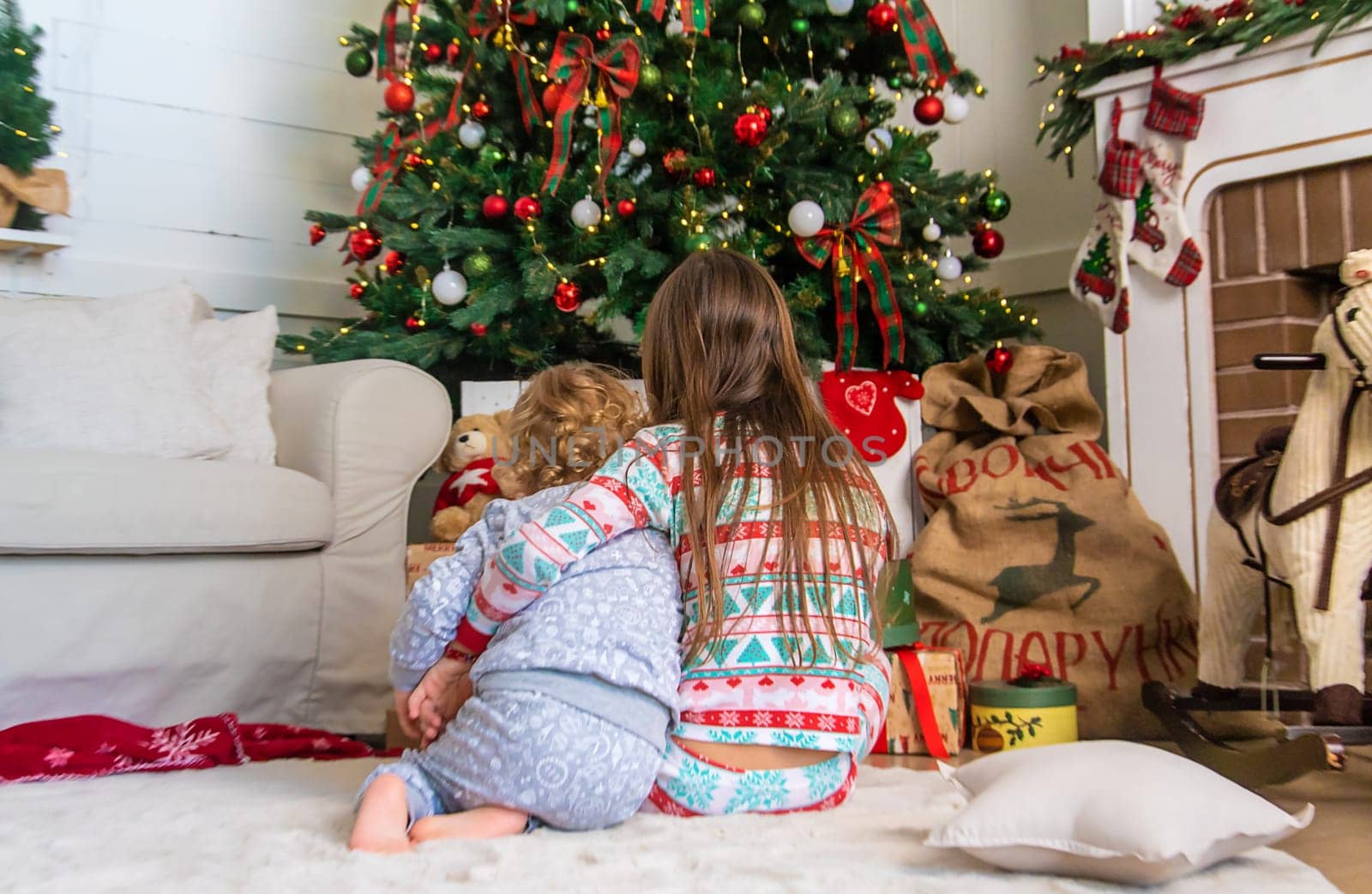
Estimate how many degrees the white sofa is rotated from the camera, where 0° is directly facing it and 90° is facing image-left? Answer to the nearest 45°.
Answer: approximately 0°

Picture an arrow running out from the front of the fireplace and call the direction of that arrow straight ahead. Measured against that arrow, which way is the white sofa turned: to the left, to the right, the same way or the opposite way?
to the left

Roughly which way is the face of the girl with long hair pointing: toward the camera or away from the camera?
away from the camera

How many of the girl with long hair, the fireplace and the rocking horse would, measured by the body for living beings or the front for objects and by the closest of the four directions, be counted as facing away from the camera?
1

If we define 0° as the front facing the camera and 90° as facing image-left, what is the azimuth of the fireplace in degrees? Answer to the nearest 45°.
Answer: approximately 45°

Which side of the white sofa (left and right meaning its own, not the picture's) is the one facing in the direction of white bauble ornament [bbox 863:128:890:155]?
left

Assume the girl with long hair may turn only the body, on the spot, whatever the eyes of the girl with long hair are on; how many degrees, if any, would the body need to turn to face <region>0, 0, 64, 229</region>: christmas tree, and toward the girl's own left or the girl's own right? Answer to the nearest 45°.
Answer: approximately 45° to the girl's own left

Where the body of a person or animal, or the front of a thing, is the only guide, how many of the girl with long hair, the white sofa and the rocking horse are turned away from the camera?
1

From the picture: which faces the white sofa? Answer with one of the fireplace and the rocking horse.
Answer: the fireplace

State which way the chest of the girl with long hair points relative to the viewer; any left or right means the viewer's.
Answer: facing away from the viewer

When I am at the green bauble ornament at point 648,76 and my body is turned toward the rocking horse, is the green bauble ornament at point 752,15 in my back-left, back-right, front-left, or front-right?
front-left

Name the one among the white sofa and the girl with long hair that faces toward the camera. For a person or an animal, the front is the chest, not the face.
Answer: the white sofa

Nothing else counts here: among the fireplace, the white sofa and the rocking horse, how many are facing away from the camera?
0

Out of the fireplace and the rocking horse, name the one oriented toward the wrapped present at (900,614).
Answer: the fireplace

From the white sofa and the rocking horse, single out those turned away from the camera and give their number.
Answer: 0

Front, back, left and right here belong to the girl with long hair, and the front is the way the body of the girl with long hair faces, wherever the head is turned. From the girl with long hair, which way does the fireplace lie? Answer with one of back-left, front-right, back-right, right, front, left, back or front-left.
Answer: front-right

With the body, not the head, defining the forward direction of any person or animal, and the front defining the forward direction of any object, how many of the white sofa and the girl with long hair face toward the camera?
1
